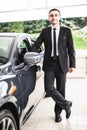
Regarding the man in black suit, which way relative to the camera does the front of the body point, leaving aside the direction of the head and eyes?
toward the camera

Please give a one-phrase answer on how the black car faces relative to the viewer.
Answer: facing the viewer and to the left of the viewer

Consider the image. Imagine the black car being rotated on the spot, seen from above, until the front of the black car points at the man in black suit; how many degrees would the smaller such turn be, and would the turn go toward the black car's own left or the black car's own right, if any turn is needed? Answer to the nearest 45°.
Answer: approximately 90° to the black car's own left

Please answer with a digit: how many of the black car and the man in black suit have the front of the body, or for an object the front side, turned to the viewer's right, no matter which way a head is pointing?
0
